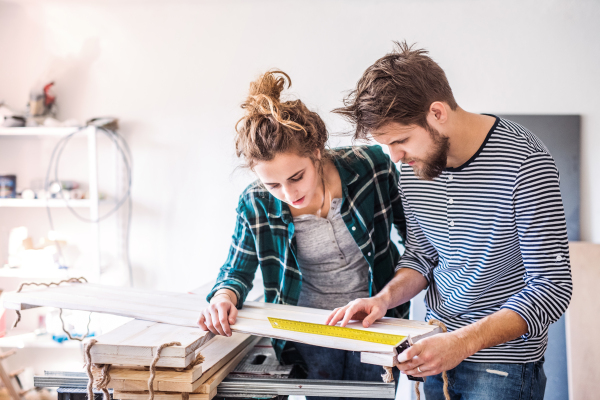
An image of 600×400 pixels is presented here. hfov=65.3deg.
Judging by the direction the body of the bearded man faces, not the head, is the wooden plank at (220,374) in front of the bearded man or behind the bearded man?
in front

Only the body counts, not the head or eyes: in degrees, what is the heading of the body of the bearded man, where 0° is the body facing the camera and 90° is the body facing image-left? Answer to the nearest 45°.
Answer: approximately 45°

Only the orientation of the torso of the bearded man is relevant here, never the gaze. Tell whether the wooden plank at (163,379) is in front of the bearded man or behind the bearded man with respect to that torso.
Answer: in front

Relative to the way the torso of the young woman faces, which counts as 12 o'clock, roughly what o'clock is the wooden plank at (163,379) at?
The wooden plank is roughly at 2 o'clock from the young woman.

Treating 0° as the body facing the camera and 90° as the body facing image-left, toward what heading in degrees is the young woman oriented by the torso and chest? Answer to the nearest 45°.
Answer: approximately 45°

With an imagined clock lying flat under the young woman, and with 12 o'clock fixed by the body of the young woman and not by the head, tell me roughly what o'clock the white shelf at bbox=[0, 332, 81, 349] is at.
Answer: The white shelf is roughly at 3 o'clock from the young woman.

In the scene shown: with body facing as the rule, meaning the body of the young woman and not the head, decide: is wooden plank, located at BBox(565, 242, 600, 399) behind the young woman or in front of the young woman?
behind

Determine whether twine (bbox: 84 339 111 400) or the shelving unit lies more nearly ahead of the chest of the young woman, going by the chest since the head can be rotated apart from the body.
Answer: the twine
